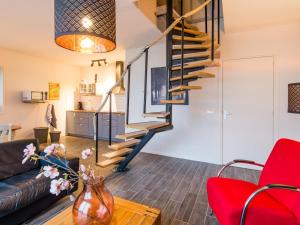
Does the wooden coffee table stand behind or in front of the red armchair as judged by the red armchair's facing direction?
in front

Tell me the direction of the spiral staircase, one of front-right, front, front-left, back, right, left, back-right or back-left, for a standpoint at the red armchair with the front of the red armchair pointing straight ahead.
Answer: right

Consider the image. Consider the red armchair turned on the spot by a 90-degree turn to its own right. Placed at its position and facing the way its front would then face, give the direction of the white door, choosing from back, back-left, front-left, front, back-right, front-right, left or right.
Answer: front-right

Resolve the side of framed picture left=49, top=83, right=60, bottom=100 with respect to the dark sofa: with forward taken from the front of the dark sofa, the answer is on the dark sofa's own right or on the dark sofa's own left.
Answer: on the dark sofa's own left

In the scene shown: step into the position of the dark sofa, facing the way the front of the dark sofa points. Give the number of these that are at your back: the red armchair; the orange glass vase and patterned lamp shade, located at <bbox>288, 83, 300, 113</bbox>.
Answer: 0

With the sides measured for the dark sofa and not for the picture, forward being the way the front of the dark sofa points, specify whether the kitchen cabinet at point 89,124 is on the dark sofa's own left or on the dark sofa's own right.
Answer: on the dark sofa's own left

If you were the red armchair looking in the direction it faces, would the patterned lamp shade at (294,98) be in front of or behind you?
behind

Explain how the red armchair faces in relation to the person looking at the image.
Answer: facing the viewer and to the left of the viewer

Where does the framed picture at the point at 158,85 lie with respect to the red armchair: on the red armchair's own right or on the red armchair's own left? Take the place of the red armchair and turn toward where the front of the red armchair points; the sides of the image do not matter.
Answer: on the red armchair's own right

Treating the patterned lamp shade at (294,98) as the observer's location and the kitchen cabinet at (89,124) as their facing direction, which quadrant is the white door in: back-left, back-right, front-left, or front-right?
front-right

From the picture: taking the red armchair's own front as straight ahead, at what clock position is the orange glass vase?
The orange glass vase is roughly at 12 o'clock from the red armchair.

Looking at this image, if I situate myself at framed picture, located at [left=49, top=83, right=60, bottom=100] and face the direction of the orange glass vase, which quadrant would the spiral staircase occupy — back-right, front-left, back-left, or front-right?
front-left

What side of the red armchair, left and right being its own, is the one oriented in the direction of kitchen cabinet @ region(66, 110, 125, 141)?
right

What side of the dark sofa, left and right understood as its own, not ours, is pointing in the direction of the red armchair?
front

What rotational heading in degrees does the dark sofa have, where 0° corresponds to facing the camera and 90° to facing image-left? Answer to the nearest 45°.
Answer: approximately 315°
